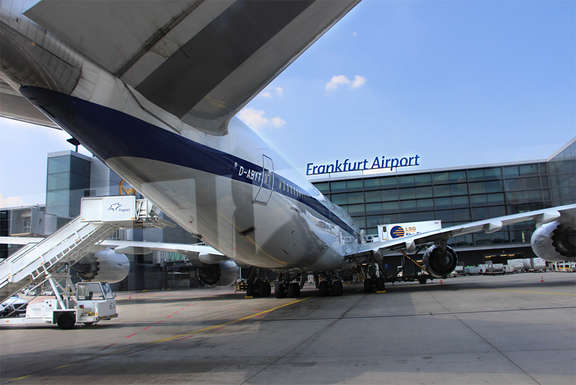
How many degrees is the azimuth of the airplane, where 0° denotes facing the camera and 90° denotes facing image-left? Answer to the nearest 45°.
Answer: approximately 225°

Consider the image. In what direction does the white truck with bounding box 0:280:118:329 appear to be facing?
to the viewer's right

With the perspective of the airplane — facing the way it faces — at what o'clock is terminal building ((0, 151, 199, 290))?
The terminal building is roughly at 9 o'clock from the airplane.

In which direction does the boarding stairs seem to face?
to the viewer's right

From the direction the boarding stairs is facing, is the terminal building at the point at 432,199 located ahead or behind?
ahead
